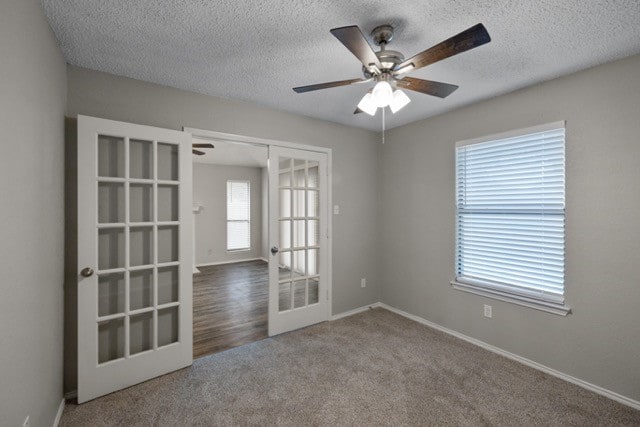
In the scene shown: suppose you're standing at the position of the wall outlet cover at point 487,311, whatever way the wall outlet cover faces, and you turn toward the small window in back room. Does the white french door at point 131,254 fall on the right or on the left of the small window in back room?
left

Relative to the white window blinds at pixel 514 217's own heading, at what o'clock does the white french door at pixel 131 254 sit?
The white french door is roughly at 12 o'clock from the white window blinds.

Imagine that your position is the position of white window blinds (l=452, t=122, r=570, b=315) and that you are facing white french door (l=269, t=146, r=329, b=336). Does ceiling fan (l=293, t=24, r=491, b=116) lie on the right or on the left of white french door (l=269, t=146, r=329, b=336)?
left

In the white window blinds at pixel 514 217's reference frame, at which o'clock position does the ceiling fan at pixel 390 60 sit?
The ceiling fan is roughly at 11 o'clock from the white window blinds.

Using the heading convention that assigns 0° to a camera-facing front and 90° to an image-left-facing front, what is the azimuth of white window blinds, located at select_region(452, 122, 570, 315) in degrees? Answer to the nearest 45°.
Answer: approximately 45°

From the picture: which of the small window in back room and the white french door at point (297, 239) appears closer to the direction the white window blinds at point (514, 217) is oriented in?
the white french door

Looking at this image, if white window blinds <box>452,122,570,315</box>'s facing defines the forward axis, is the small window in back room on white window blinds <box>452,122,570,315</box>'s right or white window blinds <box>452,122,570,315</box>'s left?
on its right

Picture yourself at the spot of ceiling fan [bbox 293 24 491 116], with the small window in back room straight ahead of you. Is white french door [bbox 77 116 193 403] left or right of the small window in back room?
left

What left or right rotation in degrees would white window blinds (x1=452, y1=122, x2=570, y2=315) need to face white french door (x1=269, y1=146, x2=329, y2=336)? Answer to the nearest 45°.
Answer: approximately 45° to its right
